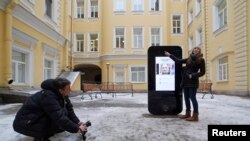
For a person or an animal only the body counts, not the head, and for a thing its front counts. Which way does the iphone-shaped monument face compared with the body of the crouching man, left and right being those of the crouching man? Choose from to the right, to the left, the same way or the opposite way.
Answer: to the right

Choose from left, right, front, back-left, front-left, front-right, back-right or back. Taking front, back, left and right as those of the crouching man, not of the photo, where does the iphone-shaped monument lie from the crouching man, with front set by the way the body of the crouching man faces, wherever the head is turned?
front-left

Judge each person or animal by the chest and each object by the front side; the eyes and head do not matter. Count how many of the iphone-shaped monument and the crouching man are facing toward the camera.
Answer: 1

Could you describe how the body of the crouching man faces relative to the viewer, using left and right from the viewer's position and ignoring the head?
facing to the right of the viewer

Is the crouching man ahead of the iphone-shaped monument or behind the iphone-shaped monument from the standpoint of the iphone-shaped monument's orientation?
ahead

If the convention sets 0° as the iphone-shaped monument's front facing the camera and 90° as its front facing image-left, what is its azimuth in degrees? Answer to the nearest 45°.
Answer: approximately 0°
